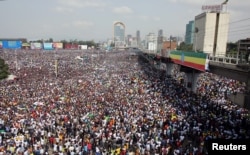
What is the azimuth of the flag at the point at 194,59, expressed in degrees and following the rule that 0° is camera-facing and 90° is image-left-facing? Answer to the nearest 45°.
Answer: approximately 45°
